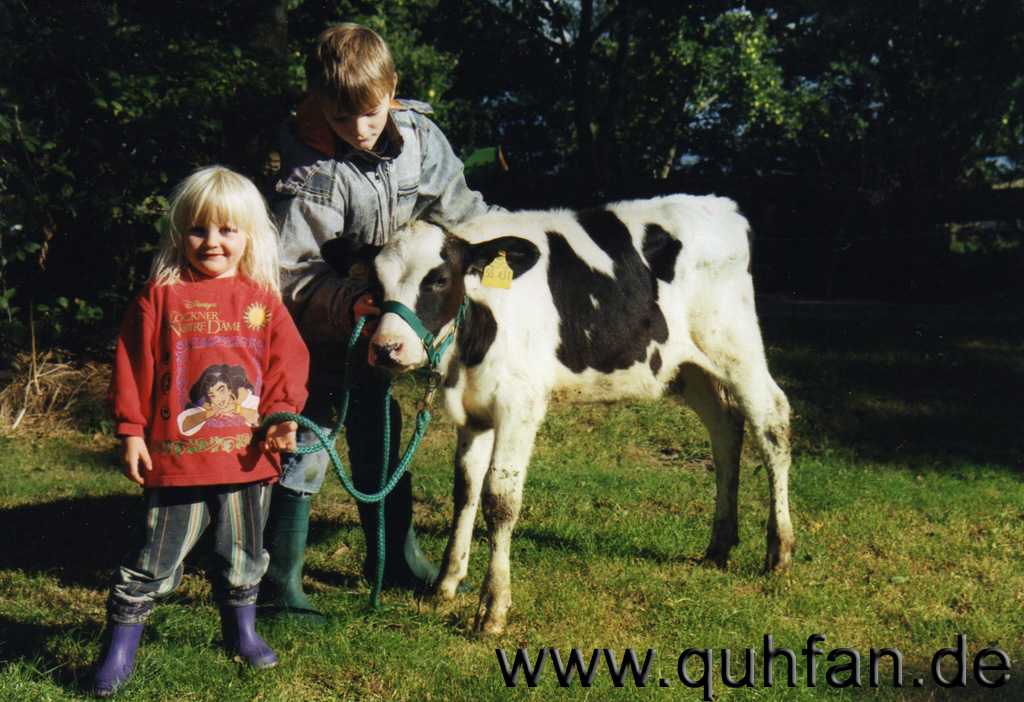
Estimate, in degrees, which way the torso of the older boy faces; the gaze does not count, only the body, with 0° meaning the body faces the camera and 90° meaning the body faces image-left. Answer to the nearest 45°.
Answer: approximately 315°

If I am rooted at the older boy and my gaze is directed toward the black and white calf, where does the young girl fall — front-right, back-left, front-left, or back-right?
back-right

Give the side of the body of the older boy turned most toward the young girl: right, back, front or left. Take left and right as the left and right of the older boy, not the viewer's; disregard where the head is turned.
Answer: right

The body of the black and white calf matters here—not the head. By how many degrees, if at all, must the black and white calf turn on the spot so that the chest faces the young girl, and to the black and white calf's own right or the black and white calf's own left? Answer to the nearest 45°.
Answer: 0° — it already faces them

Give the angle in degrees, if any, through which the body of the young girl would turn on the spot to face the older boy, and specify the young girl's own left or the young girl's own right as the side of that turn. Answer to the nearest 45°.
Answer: approximately 135° to the young girl's own left

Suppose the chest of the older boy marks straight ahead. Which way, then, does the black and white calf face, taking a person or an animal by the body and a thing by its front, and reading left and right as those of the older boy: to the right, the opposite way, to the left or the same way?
to the right

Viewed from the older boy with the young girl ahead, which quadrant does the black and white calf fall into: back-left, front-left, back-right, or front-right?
back-left
